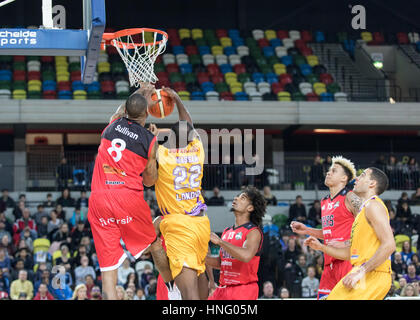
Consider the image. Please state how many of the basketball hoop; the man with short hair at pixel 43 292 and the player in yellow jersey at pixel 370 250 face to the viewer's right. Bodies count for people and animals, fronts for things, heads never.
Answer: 1

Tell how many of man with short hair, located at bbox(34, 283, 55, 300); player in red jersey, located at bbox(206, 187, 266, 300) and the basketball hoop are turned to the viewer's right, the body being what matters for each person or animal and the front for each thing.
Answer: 1

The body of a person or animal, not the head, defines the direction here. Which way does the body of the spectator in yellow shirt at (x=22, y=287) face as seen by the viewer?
toward the camera

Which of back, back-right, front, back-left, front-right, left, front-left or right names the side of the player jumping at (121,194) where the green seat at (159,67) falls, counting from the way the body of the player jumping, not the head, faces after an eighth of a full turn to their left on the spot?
front

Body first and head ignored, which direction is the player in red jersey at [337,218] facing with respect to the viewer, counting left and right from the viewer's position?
facing the viewer and to the left of the viewer

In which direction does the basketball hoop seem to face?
to the viewer's right

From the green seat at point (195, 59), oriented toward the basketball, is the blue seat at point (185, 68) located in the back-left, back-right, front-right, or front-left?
front-right

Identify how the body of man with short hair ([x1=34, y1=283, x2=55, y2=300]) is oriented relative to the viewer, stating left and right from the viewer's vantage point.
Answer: facing the viewer

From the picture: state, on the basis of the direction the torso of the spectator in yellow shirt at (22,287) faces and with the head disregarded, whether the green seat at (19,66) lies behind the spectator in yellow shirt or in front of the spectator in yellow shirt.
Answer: behind

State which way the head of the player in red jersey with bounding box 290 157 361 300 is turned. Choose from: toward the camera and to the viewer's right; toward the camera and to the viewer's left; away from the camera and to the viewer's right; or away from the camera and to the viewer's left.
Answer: toward the camera and to the viewer's left

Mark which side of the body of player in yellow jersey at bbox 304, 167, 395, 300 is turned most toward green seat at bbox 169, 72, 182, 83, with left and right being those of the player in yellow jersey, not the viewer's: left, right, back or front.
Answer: right

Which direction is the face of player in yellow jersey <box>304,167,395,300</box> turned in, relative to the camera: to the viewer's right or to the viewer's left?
to the viewer's left

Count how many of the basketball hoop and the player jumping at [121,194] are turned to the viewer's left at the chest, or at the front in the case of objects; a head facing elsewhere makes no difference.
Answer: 0

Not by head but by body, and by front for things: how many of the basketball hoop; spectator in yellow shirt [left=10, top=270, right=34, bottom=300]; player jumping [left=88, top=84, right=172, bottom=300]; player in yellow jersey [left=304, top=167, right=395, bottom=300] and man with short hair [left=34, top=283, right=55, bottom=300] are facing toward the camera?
2

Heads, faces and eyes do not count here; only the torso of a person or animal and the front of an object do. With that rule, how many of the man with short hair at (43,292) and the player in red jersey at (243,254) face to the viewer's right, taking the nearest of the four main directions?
0

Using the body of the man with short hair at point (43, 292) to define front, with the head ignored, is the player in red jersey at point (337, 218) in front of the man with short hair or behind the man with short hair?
in front

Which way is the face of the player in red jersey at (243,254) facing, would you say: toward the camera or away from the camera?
toward the camera
